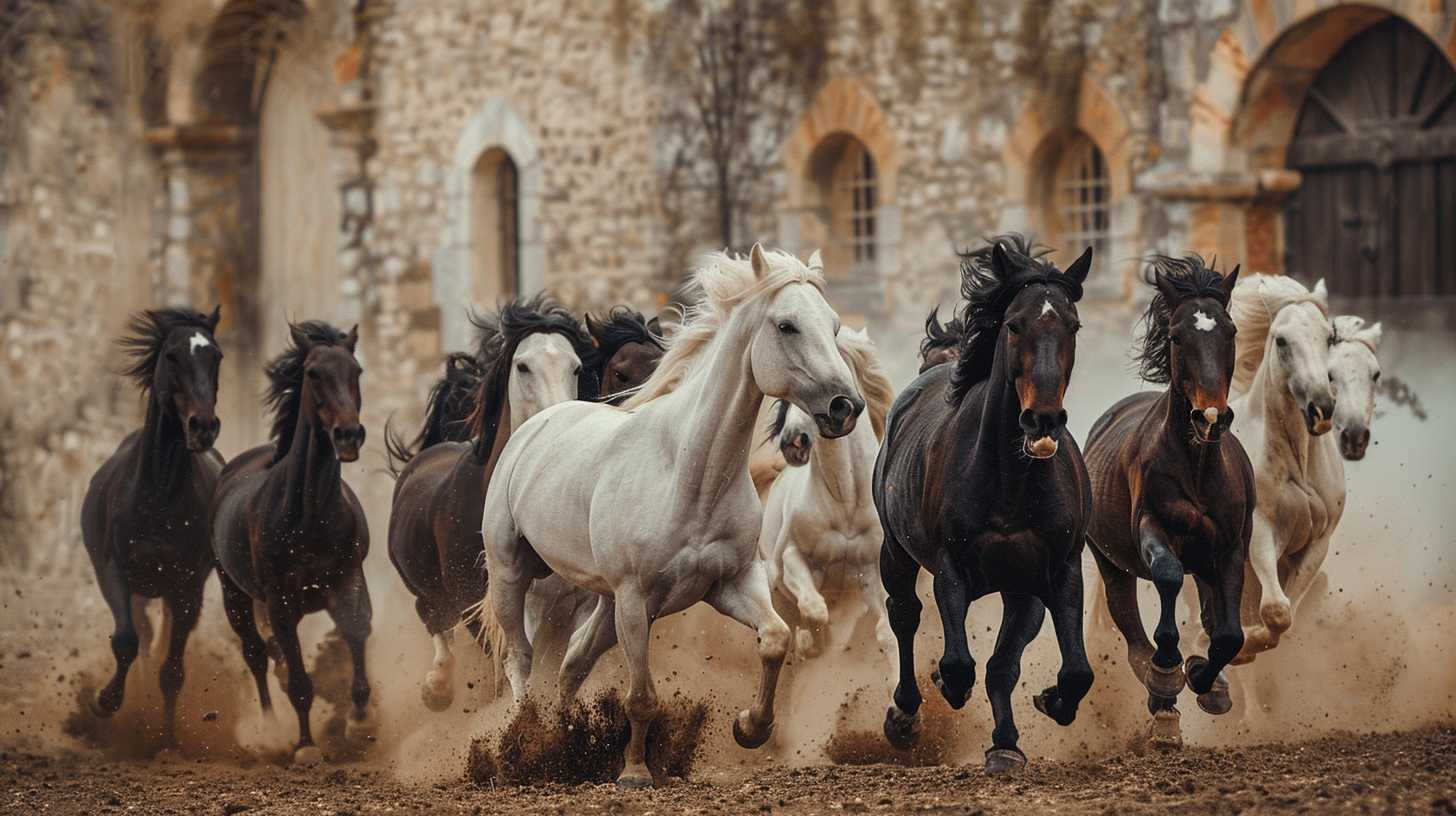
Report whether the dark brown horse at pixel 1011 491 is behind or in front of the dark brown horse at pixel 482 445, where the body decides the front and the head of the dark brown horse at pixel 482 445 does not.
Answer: in front

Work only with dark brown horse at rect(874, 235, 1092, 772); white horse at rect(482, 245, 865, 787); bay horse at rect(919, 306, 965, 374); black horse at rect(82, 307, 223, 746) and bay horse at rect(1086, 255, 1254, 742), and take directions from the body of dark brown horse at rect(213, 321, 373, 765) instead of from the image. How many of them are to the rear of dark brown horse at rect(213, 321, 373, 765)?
1

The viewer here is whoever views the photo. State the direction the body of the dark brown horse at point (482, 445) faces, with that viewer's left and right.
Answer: facing the viewer and to the right of the viewer

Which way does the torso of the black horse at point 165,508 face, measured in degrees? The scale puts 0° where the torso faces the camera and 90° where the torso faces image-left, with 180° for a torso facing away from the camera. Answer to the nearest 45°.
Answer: approximately 315°

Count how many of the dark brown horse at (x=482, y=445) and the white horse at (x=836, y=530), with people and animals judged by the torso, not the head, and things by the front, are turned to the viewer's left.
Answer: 0
